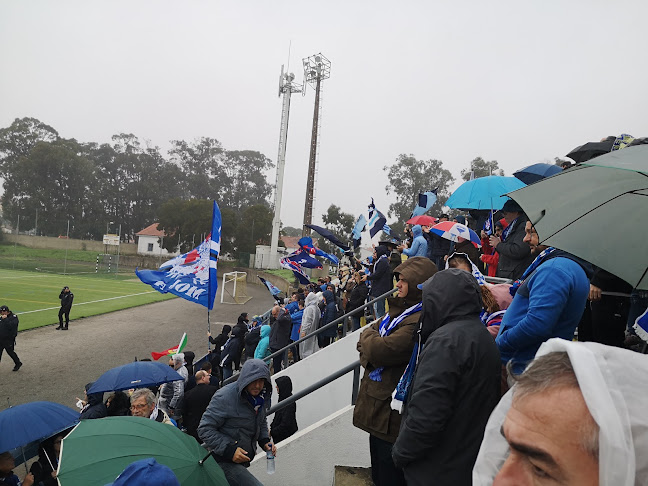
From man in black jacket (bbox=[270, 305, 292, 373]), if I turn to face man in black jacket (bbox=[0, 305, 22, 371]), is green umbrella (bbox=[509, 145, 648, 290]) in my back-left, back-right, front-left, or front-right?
back-left

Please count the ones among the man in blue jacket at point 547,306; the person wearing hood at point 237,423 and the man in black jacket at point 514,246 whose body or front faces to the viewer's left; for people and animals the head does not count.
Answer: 2

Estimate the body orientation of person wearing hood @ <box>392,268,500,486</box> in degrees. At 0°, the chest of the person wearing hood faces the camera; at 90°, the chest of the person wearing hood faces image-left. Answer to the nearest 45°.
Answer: approximately 135°

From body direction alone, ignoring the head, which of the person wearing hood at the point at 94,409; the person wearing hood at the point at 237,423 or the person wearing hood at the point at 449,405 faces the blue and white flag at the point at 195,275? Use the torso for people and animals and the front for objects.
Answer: the person wearing hood at the point at 449,405

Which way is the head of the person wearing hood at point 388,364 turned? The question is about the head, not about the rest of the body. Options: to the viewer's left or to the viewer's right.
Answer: to the viewer's left

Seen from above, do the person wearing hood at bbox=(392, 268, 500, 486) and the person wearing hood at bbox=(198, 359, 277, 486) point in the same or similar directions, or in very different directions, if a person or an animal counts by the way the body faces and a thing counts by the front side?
very different directions

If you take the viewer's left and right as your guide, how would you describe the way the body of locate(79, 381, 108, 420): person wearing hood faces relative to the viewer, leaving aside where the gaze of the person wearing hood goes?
facing to the left of the viewer

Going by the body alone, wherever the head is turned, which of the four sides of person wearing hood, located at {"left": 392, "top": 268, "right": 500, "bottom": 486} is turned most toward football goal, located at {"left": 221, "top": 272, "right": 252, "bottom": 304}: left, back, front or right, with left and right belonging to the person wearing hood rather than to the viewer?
front

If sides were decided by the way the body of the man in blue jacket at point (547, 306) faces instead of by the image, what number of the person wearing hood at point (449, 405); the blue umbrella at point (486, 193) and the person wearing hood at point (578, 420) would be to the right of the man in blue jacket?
1

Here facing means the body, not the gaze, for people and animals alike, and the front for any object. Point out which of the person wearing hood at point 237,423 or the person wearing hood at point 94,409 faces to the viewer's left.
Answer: the person wearing hood at point 94,409

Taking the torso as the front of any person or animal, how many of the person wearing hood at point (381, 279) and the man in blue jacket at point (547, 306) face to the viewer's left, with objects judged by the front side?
2
